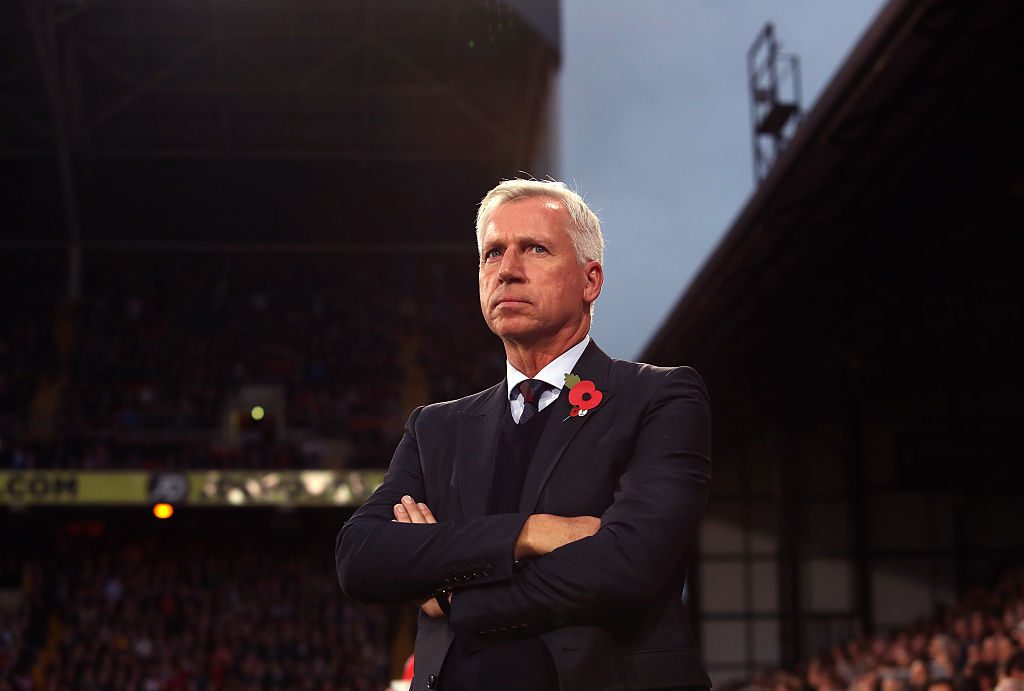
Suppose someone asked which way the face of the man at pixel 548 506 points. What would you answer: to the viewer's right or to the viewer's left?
to the viewer's left

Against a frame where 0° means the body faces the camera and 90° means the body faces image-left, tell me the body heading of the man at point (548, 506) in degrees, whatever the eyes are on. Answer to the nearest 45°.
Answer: approximately 45°
